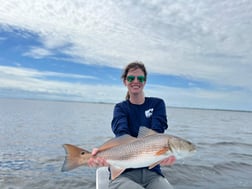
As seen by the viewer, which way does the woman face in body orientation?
toward the camera
